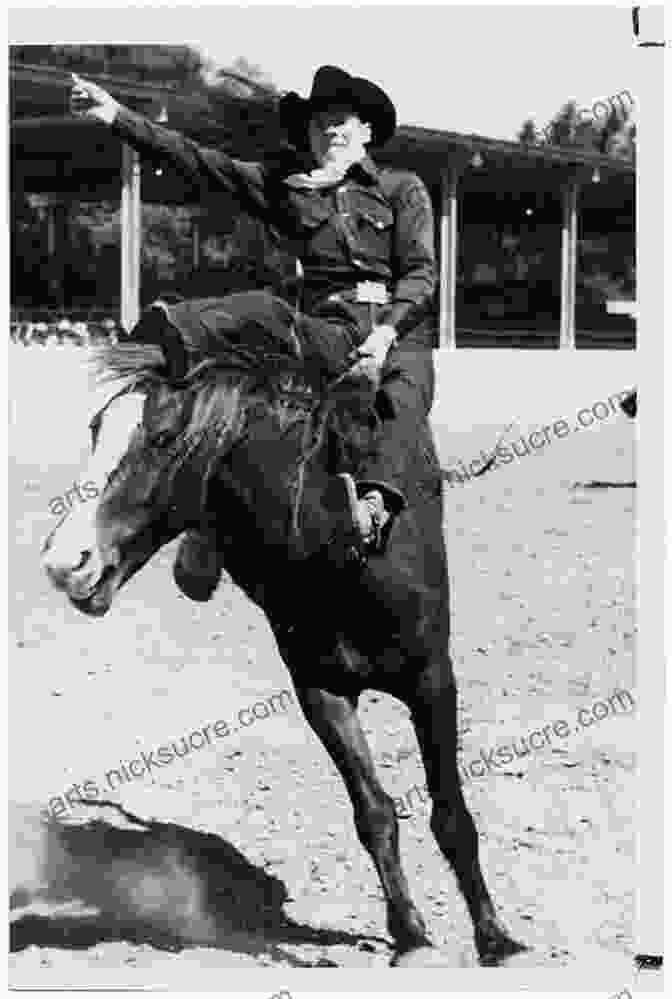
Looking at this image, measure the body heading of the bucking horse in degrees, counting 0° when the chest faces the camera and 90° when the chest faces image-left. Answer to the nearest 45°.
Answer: approximately 45°

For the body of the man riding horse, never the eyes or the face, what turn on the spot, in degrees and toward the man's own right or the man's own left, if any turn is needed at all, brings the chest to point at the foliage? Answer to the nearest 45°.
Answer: approximately 135° to the man's own left

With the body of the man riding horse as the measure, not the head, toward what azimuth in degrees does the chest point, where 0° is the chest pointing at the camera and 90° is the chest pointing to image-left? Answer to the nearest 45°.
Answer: approximately 0°

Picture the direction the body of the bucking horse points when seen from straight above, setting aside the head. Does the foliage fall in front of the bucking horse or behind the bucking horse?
behind
